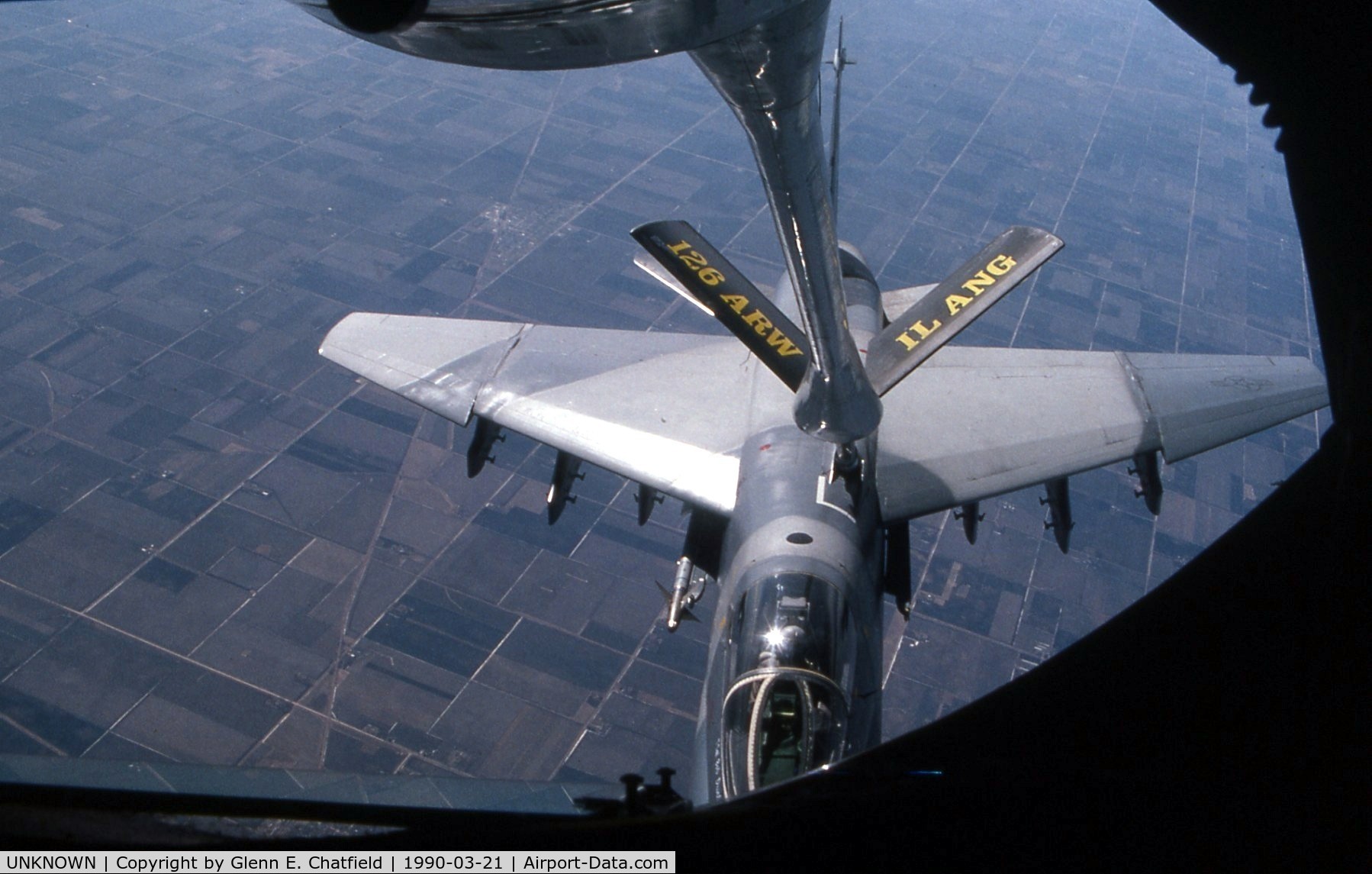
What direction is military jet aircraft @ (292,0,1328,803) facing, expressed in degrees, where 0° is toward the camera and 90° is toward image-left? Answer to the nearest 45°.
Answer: approximately 0°
